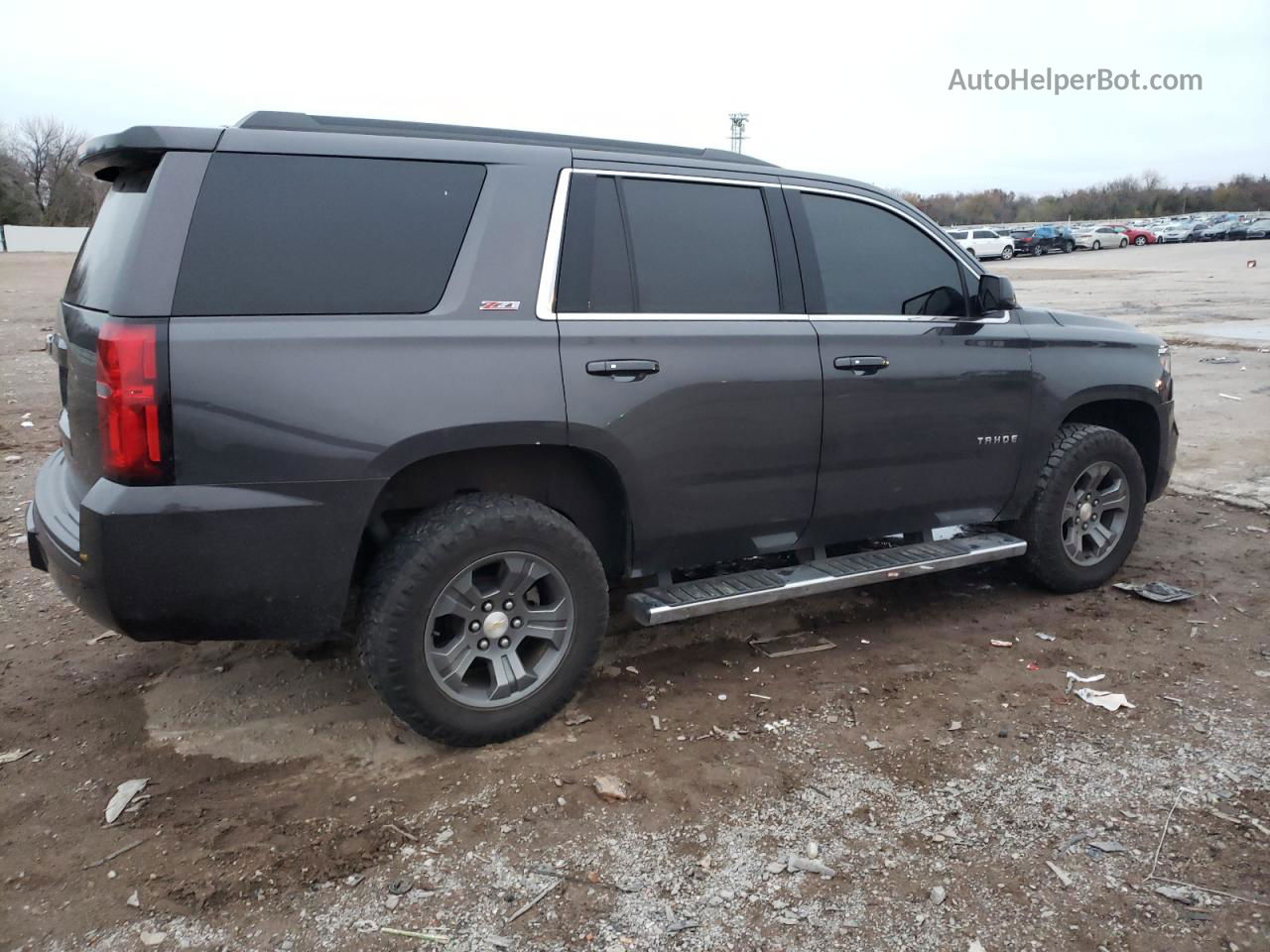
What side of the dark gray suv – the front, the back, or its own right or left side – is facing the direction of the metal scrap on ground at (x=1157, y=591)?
front

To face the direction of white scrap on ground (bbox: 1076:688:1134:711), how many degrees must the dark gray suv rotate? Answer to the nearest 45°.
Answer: approximately 45° to its right

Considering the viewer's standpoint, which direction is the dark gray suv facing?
facing away from the viewer and to the right of the viewer
